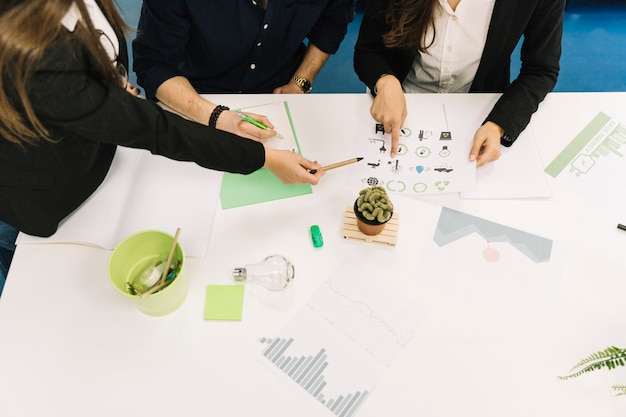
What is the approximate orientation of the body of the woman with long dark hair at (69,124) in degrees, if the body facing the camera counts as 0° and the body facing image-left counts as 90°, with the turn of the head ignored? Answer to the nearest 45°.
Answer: approximately 270°

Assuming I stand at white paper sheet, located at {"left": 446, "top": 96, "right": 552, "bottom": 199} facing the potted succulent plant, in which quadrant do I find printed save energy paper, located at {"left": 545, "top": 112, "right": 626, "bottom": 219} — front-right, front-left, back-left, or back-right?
back-left

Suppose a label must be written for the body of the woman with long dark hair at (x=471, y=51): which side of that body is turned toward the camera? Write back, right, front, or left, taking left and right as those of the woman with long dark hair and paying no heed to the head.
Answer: front

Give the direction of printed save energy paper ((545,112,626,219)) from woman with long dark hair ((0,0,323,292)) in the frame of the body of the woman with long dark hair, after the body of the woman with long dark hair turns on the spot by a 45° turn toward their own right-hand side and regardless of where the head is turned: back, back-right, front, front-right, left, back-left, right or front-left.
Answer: front-left

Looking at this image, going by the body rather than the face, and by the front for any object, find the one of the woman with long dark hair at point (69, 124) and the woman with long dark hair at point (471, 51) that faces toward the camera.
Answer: the woman with long dark hair at point (471, 51)

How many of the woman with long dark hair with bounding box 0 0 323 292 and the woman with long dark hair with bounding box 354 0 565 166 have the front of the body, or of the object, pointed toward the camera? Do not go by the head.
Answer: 1

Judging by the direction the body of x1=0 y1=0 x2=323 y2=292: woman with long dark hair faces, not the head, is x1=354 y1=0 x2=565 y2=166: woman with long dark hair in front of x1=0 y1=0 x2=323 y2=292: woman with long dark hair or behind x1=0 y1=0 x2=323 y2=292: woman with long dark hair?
in front

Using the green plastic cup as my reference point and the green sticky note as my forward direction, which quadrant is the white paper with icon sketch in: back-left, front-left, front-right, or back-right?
front-left
